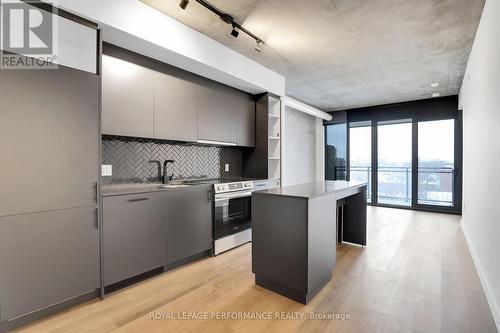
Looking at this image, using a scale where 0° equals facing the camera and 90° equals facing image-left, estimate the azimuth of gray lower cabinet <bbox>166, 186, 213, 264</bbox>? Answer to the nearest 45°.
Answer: approximately 315°

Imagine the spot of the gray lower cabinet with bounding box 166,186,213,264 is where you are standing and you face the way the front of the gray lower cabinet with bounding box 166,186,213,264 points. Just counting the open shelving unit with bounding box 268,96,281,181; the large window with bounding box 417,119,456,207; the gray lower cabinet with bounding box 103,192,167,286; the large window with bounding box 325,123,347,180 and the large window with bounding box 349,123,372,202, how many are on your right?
1

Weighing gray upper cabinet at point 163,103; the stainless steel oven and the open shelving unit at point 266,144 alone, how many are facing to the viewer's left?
0

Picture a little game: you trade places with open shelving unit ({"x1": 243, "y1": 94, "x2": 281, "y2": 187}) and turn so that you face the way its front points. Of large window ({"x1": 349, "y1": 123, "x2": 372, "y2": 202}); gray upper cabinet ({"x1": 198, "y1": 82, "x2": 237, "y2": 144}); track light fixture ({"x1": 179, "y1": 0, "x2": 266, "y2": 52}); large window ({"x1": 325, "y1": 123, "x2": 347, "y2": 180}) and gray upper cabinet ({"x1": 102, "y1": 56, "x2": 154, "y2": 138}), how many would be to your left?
2

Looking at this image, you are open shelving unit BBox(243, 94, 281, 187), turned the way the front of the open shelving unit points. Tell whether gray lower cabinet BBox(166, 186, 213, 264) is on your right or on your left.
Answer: on your right

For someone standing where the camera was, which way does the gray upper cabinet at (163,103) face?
facing the viewer and to the right of the viewer

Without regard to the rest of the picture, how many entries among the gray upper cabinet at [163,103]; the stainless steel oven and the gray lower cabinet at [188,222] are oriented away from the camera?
0

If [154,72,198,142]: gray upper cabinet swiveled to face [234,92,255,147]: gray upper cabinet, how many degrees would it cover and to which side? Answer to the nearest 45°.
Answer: approximately 90° to its left

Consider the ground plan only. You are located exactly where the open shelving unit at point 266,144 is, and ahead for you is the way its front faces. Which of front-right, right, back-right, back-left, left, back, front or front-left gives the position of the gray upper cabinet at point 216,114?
right
